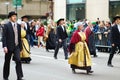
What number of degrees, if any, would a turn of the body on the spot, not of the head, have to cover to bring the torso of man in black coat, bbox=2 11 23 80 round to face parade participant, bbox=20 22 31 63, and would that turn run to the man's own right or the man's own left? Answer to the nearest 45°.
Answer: approximately 135° to the man's own left

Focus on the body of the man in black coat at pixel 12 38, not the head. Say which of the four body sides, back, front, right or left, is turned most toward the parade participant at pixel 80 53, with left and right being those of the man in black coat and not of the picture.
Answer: left

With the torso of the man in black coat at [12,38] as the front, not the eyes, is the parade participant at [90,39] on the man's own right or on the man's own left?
on the man's own left

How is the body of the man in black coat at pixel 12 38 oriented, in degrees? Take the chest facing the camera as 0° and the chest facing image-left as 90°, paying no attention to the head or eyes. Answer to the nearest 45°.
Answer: approximately 315°

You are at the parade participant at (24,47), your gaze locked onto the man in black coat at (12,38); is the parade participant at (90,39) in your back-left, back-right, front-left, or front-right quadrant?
back-left
